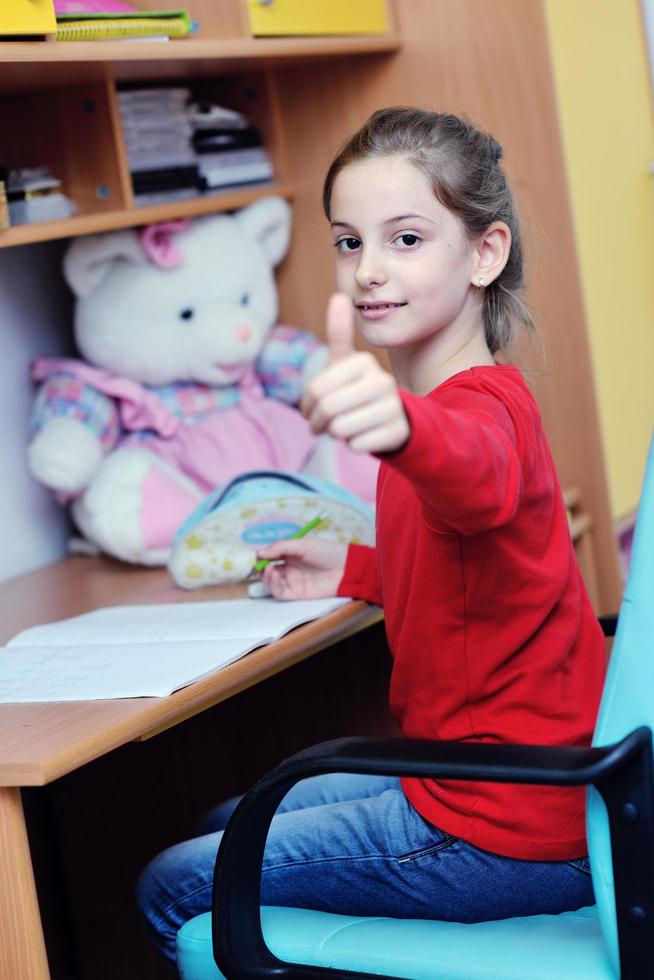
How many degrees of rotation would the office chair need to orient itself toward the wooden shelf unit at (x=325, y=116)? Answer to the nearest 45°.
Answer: approximately 90° to its right

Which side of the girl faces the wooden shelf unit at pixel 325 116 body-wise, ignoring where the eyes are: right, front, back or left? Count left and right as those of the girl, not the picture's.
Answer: right

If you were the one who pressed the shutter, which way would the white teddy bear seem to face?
facing the viewer and to the right of the viewer

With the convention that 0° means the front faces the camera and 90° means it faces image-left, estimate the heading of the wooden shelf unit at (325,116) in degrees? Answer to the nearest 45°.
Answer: approximately 315°

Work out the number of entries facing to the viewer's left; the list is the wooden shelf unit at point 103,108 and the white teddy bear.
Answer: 0

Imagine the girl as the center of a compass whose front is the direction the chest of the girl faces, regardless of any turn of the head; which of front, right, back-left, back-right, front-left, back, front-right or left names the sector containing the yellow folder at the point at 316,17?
right

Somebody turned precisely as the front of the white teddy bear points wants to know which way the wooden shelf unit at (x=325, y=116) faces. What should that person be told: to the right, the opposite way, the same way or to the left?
the same way

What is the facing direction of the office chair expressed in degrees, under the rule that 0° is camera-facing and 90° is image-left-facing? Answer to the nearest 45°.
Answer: approximately 90°
